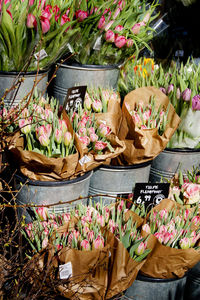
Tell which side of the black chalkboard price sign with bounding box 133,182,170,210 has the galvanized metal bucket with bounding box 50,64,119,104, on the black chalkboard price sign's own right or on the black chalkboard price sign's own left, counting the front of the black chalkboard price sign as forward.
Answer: on the black chalkboard price sign's own right

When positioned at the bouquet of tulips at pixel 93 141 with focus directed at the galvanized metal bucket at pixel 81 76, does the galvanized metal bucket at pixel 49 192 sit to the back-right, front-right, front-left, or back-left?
back-left

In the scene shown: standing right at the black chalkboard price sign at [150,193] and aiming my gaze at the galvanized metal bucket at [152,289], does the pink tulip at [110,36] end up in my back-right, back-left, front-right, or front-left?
back-right

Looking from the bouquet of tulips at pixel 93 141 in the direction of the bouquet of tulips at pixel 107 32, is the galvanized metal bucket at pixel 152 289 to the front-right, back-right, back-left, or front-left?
back-right

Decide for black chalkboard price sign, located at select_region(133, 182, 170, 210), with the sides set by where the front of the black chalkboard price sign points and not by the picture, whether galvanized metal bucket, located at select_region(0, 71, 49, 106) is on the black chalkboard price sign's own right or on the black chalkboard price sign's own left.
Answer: on the black chalkboard price sign's own right

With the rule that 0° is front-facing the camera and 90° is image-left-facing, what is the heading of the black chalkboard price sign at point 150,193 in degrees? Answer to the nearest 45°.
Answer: approximately 0°
